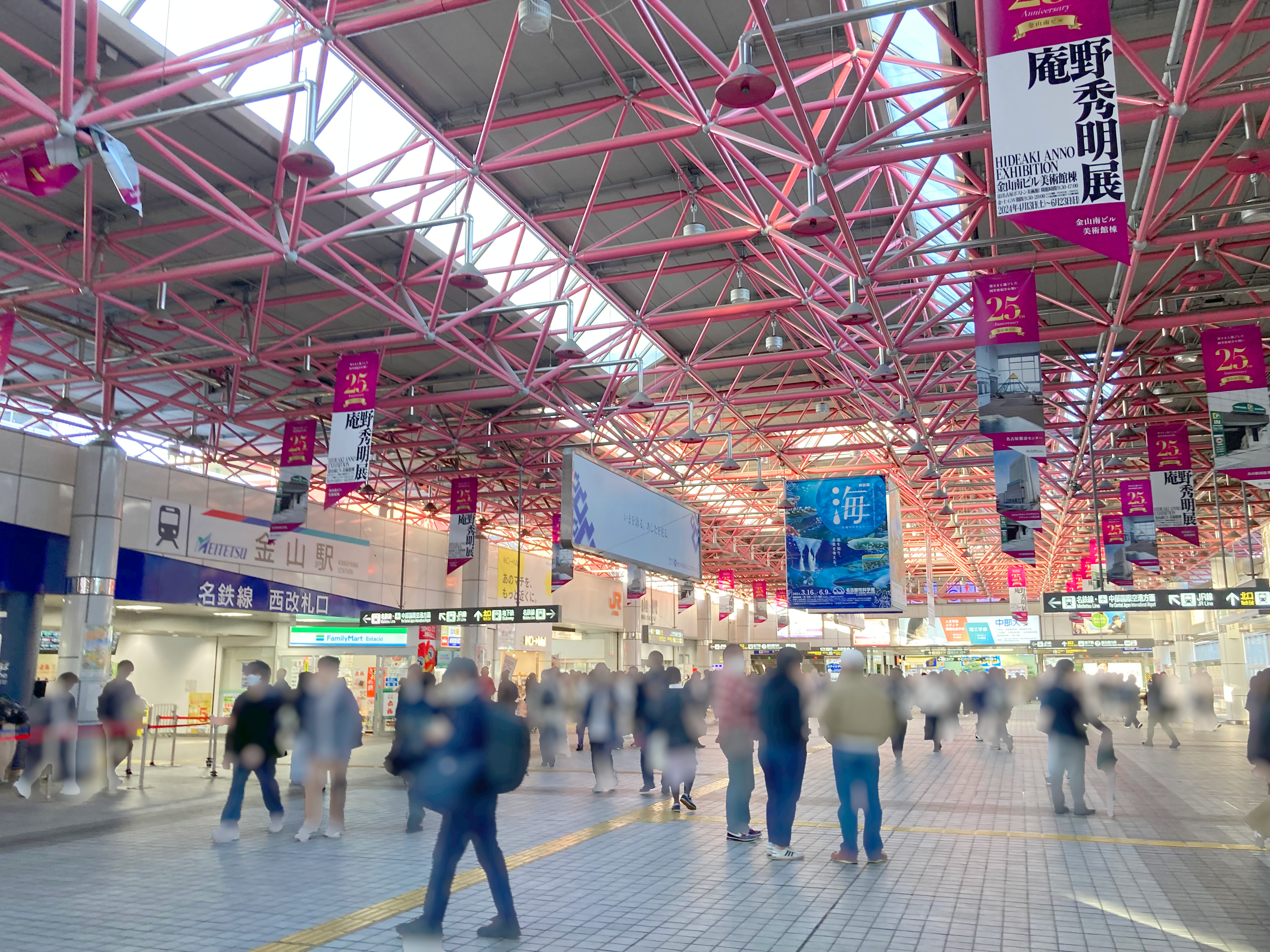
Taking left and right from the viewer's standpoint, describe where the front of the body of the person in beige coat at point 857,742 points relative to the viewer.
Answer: facing away from the viewer

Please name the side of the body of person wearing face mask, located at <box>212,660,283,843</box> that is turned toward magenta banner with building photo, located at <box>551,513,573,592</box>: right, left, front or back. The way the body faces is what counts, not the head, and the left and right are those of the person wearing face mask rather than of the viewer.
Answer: back

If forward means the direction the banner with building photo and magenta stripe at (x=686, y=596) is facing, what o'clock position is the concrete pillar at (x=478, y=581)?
The concrete pillar is roughly at 2 o'clock from the banner with building photo and magenta stripe.

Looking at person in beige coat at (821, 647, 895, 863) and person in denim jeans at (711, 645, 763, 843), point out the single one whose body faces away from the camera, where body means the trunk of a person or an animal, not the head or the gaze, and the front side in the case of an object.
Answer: the person in beige coat

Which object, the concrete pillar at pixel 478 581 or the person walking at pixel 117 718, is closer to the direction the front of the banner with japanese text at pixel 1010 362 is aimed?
the person walking

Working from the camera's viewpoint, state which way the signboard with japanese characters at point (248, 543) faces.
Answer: facing the viewer and to the right of the viewer

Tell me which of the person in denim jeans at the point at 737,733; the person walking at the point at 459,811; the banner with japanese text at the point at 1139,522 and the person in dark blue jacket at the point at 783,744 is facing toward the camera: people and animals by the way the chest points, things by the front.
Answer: the banner with japanese text

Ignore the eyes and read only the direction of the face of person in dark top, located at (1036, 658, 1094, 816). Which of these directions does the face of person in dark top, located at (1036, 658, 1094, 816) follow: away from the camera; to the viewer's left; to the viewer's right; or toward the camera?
away from the camera

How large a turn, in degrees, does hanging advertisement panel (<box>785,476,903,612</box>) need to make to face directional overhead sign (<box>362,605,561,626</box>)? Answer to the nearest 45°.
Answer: approximately 90° to its right

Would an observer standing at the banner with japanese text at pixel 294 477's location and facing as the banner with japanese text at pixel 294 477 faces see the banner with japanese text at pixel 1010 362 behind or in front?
in front

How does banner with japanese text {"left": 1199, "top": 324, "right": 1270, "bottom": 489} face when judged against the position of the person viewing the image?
facing the viewer

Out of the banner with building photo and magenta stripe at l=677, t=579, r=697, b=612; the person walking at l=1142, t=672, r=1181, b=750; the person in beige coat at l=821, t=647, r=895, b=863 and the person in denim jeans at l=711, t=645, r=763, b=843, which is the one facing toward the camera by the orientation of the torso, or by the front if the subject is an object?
the banner with building photo and magenta stripe

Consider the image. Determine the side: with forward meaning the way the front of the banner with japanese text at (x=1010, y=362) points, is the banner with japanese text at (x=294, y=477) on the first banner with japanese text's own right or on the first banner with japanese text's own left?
on the first banner with japanese text's own right

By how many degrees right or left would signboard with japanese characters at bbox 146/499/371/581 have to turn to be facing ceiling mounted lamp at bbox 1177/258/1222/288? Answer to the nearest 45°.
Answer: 0° — it already faces it

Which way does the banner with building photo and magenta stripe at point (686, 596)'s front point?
toward the camera

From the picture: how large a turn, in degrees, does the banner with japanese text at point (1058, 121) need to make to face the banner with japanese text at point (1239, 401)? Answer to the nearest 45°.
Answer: approximately 180°

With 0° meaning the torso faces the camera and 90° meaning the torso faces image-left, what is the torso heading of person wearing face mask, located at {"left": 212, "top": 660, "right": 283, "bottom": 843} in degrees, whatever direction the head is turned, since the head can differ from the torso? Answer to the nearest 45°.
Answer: approximately 45°

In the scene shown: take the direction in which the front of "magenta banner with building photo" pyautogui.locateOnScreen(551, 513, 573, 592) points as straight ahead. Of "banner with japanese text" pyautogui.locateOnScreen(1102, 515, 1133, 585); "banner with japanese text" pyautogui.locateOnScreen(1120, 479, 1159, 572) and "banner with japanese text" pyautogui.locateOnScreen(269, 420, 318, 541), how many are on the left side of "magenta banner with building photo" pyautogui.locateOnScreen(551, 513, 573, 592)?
2

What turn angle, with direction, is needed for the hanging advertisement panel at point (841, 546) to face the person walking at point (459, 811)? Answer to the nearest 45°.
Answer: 0° — it already faces them
